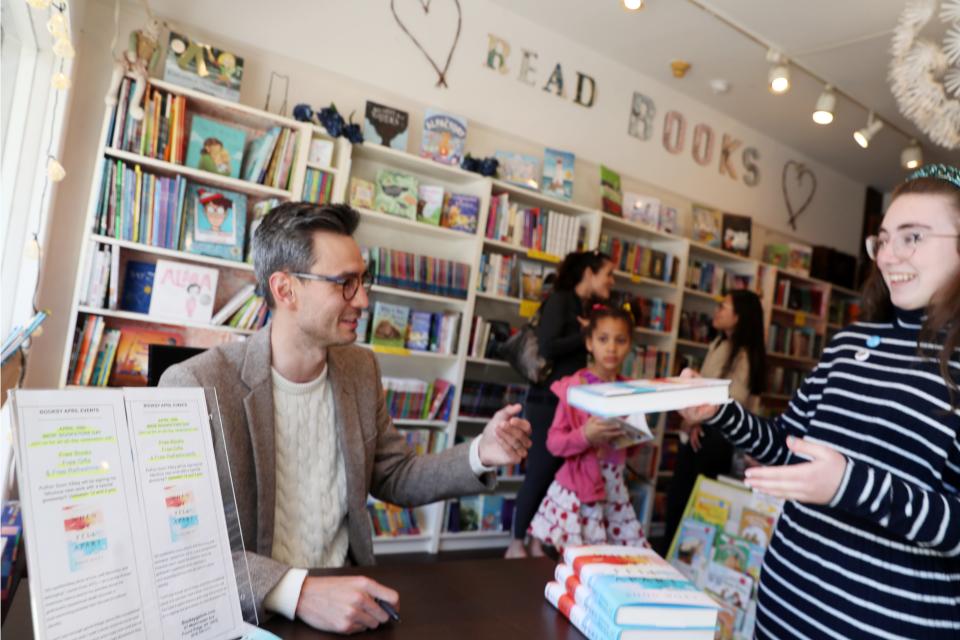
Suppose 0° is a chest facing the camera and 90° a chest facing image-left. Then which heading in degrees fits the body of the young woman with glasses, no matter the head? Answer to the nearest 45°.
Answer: approximately 45°

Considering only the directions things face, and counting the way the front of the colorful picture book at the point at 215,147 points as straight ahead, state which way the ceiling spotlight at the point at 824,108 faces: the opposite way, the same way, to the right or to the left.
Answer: to the right

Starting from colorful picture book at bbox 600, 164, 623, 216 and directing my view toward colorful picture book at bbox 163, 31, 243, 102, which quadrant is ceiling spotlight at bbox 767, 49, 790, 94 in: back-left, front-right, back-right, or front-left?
back-left

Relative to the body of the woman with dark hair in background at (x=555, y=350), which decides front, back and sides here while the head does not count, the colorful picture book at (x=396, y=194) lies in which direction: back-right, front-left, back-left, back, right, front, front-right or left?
back

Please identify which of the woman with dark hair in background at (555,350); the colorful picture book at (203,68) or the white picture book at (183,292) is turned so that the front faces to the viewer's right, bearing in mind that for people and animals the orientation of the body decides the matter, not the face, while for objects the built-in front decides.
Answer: the woman with dark hair in background

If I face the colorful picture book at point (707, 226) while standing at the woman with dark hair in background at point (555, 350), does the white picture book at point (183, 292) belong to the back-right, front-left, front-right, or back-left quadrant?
back-left

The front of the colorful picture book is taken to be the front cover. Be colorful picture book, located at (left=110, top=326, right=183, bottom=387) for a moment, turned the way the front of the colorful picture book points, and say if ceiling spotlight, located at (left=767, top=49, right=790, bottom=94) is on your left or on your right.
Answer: on your left
